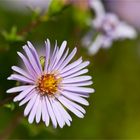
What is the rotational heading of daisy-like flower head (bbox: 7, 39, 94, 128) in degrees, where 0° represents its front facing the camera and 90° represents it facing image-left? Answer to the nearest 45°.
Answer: approximately 0°
